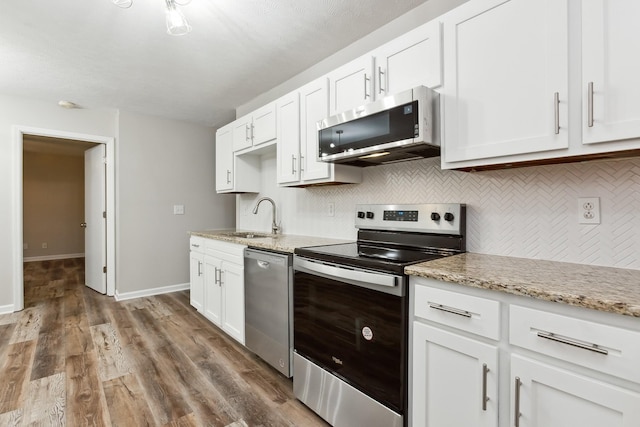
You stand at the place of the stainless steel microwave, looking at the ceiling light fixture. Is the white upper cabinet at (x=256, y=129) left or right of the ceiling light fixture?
right

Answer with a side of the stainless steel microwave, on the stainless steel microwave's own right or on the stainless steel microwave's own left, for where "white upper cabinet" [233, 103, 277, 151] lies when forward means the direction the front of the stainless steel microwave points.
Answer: on the stainless steel microwave's own right

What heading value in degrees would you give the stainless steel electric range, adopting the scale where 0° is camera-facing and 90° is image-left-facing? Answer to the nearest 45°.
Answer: approximately 45°

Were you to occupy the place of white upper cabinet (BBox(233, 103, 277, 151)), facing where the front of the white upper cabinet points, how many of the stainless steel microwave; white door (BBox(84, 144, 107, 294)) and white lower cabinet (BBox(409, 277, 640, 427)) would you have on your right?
1

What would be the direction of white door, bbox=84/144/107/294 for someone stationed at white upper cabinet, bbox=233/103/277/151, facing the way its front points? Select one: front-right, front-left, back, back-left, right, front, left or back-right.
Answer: right

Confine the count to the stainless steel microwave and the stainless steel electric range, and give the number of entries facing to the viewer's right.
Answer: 0

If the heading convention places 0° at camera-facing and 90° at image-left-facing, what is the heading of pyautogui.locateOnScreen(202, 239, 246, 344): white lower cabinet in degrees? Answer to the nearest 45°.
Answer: approximately 45°

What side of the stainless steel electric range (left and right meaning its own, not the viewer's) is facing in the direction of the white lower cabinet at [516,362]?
left

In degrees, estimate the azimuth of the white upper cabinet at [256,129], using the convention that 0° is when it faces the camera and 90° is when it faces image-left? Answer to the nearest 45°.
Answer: approximately 45°

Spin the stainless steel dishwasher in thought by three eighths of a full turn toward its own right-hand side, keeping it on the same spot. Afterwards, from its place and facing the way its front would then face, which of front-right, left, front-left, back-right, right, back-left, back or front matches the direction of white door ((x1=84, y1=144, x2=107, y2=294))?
front-left
